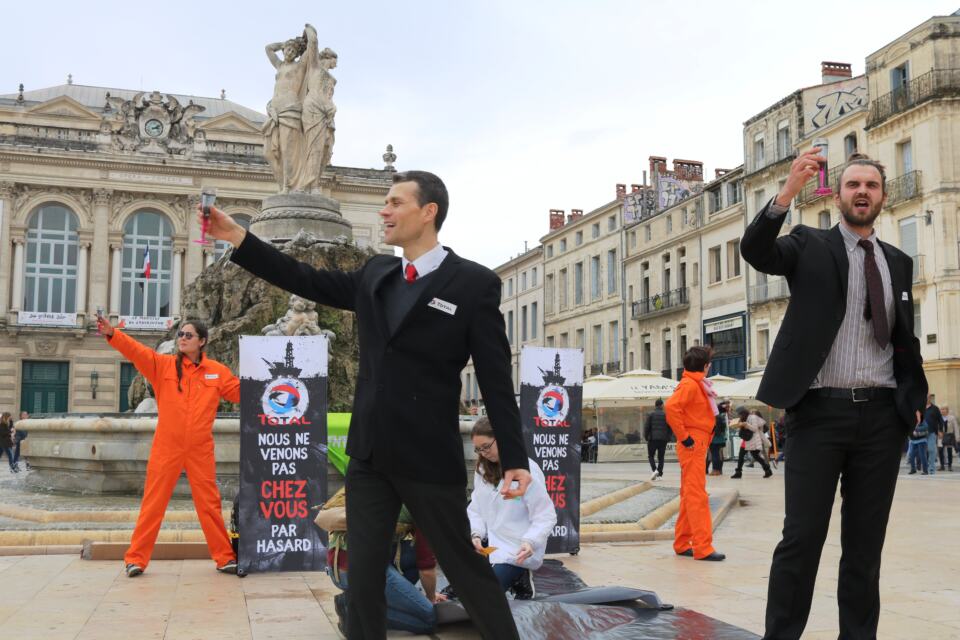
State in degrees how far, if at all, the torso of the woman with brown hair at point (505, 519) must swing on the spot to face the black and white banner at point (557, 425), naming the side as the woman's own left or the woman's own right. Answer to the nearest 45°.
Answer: approximately 135° to the woman's own right

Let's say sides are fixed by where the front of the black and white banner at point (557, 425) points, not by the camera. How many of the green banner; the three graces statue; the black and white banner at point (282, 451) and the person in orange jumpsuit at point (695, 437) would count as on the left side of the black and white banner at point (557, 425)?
1

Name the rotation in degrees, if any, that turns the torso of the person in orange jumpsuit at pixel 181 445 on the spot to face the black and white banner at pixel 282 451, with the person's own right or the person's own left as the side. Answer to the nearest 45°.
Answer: approximately 90° to the person's own left

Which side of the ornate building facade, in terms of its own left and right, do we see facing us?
front

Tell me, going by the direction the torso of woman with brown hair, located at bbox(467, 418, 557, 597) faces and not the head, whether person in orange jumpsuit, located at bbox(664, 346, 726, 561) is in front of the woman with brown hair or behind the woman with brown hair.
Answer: behind

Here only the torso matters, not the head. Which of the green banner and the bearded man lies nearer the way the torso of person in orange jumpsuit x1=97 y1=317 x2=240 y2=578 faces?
the bearded man

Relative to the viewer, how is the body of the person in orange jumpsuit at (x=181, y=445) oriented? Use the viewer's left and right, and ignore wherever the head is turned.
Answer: facing the viewer

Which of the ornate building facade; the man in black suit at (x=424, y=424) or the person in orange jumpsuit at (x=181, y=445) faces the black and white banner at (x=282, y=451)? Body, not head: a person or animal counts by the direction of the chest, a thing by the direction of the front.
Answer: the ornate building facade

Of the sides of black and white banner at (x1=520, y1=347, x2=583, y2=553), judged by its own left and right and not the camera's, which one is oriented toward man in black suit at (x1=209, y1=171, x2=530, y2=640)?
front

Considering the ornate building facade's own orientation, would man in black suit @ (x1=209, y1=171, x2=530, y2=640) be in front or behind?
in front

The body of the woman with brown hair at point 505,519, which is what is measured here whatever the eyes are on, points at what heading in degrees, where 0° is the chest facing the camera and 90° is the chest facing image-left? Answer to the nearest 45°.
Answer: approximately 45°

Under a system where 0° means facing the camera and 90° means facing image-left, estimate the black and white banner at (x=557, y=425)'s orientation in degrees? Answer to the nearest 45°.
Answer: approximately 0°

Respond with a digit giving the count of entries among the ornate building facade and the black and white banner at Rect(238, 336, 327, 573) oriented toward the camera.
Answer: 2

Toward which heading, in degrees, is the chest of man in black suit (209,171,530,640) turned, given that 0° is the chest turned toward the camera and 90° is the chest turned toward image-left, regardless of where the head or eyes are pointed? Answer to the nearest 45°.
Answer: approximately 45°

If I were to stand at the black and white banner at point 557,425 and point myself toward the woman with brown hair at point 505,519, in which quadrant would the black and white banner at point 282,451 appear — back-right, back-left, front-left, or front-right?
front-right

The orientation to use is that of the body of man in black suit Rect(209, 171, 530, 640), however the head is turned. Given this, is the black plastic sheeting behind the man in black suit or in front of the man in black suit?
behind
